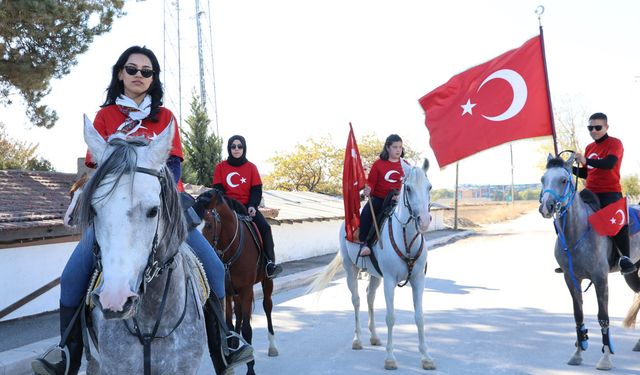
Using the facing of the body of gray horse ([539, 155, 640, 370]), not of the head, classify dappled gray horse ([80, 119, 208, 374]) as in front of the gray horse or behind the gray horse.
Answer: in front

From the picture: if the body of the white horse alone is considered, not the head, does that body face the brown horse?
no

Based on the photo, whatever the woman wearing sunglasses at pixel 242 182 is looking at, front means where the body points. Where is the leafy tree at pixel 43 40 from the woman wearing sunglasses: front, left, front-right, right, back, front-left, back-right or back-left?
back-right

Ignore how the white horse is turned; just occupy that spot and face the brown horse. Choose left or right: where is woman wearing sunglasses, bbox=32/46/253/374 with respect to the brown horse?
left

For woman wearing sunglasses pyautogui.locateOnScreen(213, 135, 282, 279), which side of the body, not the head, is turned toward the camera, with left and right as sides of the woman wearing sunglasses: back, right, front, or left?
front

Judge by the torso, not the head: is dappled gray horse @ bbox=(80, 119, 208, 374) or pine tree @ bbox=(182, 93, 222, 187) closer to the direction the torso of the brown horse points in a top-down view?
the dappled gray horse

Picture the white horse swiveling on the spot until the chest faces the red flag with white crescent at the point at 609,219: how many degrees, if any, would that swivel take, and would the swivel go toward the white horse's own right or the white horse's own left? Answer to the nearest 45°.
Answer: approximately 45° to the white horse's own left

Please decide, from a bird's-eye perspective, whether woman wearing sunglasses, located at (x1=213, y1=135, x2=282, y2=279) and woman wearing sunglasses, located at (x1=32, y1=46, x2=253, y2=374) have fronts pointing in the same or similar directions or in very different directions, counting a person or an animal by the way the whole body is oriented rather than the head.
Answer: same or similar directions

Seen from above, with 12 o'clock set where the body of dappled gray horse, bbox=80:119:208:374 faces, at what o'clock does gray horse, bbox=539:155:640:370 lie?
The gray horse is roughly at 8 o'clock from the dappled gray horse.

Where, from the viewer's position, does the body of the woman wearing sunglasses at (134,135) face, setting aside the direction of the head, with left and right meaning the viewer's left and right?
facing the viewer

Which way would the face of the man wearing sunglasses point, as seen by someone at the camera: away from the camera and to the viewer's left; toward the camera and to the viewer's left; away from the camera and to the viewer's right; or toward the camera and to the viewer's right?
toward the camera and to the viewer's left

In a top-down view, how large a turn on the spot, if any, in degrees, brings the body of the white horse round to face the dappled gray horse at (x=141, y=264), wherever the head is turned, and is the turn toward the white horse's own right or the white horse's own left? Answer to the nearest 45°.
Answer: approximately 45° to the white horse's own right

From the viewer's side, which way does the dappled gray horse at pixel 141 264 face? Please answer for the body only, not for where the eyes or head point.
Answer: toward the camera

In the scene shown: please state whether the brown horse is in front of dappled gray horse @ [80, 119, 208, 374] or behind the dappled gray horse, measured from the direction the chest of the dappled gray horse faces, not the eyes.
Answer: behind

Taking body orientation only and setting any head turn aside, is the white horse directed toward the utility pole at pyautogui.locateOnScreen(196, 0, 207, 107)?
no

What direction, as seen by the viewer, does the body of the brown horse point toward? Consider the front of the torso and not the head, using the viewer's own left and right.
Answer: facing the viewer and to the left of the viewer

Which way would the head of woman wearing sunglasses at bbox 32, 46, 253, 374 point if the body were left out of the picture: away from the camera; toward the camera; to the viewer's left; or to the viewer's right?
toward the camera

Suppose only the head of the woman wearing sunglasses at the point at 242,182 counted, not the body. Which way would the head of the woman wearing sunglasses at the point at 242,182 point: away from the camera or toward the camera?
toward the camera

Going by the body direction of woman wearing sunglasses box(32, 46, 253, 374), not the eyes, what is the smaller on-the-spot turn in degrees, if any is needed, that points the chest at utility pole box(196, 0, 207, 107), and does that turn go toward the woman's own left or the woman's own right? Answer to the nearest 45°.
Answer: approximately 180°
